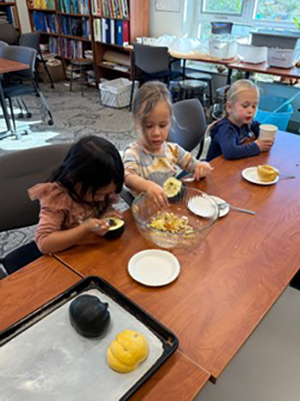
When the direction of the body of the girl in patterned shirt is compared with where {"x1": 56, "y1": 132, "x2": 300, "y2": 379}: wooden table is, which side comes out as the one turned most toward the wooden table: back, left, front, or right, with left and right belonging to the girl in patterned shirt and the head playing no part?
front

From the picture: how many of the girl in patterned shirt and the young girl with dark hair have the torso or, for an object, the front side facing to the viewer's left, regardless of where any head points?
0

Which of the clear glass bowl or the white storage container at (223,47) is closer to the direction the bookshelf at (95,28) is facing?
the clear glass bowl

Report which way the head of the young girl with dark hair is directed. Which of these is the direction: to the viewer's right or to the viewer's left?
to the viewer's right

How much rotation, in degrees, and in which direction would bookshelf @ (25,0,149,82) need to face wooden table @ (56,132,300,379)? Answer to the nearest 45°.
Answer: approximately 45° to its left

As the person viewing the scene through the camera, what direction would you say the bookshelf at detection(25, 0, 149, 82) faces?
facing the viewer and to the left of the viewer

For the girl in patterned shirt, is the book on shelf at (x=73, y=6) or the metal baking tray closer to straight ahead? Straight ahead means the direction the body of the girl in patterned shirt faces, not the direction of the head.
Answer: the metal baking tray

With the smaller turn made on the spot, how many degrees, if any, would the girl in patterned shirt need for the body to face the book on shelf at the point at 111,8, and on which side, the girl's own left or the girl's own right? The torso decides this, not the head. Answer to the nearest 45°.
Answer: approximately 135° to the girl's own left

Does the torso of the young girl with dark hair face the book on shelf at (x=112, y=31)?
no

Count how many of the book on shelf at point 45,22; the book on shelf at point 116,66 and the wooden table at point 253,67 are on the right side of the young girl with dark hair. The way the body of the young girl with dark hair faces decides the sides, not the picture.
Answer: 0

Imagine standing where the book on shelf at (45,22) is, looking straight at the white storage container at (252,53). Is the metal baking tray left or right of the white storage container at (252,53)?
right

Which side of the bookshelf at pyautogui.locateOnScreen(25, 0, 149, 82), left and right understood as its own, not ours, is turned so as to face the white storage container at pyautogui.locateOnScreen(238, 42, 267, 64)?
left

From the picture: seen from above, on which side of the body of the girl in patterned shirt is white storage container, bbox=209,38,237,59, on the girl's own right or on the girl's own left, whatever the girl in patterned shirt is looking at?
on the girl's own left

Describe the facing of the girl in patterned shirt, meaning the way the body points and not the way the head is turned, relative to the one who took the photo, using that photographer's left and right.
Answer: facing the viewer and to the right of the viewer

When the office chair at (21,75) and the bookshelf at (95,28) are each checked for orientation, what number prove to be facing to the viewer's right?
0

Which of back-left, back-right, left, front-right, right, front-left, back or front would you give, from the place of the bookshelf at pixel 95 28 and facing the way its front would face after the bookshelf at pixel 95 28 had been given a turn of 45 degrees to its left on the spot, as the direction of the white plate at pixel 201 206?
front
